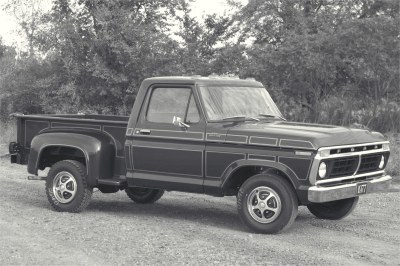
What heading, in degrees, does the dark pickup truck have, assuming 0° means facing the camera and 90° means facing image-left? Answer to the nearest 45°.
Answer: approximately 315°
